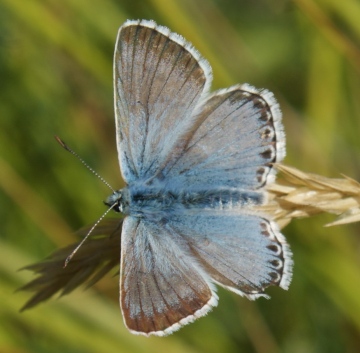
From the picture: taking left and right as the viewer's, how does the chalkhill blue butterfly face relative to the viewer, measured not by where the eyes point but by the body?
facing to the left of the viewer
